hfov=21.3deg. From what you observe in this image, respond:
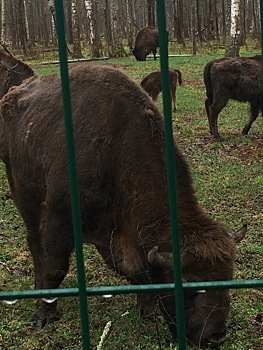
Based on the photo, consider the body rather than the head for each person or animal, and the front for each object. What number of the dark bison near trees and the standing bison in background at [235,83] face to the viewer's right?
1

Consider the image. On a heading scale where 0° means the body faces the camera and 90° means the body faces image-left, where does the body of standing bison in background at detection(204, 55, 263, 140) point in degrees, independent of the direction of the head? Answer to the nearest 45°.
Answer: approximately 270°

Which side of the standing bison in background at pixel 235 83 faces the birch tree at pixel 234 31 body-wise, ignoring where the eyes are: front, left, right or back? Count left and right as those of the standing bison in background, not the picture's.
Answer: left

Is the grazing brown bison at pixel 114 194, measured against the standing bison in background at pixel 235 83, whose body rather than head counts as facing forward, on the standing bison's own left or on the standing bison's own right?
on the standing bison's own right

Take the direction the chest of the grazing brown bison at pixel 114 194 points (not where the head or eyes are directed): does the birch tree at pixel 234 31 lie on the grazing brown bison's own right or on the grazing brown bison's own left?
on the grazing brown bison's own left

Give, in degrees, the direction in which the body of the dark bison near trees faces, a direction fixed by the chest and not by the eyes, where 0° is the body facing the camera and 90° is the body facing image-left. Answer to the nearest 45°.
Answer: approximately 90°

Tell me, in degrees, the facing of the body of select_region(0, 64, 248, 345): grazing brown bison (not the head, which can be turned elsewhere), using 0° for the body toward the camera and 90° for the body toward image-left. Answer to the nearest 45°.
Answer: approximately 315°
